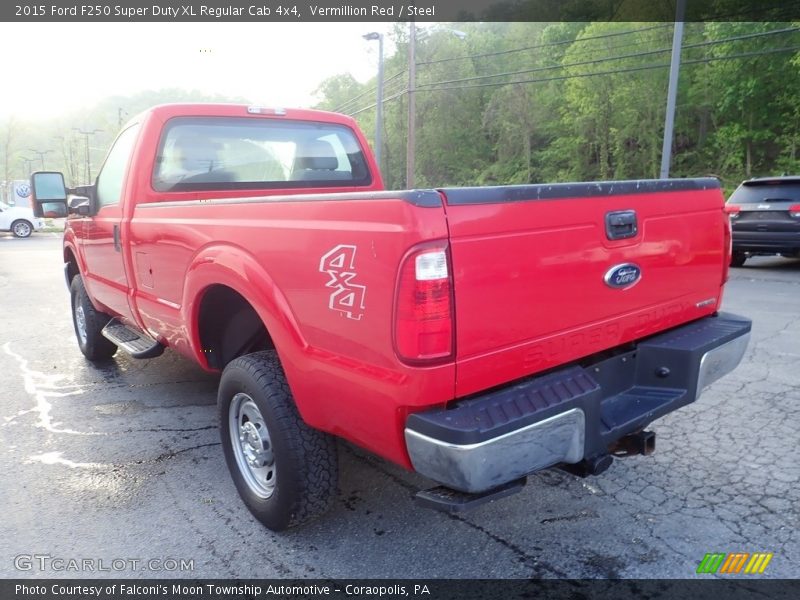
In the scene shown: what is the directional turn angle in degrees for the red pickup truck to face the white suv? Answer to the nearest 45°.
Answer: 0° — it already faces it

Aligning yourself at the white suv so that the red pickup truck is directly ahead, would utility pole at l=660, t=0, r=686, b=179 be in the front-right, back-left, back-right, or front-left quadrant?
front-left

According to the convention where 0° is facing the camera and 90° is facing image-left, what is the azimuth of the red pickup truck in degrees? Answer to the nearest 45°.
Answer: approximately 135°

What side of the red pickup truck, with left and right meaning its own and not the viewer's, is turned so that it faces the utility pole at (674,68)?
right

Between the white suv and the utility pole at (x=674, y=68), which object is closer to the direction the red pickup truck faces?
the white suv
